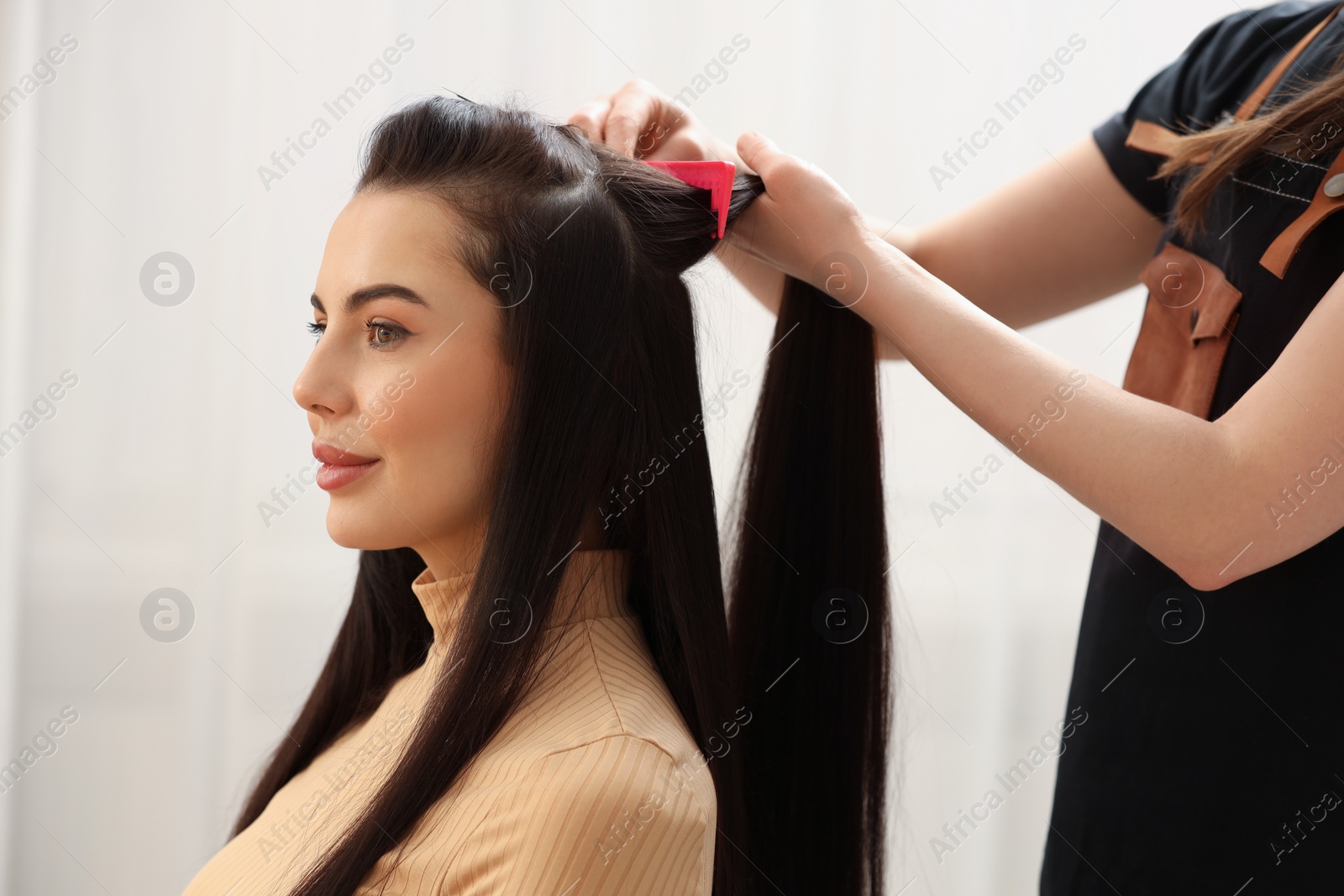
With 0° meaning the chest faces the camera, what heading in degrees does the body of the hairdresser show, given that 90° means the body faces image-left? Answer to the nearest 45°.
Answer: approximately 45°

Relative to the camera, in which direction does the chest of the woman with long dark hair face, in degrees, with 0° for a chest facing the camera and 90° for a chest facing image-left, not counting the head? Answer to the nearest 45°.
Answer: approximately 90°

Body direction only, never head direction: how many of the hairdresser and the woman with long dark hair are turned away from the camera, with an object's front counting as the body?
0
